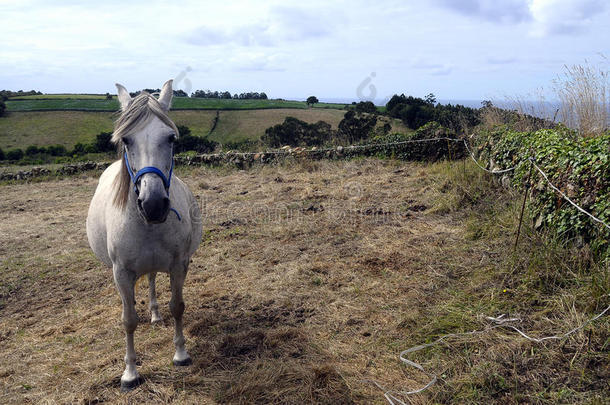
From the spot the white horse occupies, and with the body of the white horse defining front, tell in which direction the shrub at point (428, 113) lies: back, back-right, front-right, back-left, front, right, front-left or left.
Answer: back-left

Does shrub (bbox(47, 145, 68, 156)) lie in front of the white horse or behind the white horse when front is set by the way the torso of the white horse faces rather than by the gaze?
behind

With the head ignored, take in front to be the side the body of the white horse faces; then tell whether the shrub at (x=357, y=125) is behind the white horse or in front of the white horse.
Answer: behind

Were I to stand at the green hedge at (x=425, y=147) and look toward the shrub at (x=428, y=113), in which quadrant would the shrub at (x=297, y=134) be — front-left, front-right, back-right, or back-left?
front-left

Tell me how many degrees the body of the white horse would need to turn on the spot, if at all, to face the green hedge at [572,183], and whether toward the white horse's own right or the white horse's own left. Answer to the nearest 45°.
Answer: approximately 90° to the white horse's own left

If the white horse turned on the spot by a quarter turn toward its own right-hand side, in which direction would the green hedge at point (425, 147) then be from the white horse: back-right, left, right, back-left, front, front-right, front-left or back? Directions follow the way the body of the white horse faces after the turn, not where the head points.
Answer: back-right

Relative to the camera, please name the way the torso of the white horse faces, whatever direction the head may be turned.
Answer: toward the camera

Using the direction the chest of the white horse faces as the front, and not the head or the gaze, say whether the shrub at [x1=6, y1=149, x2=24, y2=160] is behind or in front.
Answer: behind

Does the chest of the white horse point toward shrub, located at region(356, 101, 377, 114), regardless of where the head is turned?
no

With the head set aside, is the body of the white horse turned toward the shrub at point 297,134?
no
